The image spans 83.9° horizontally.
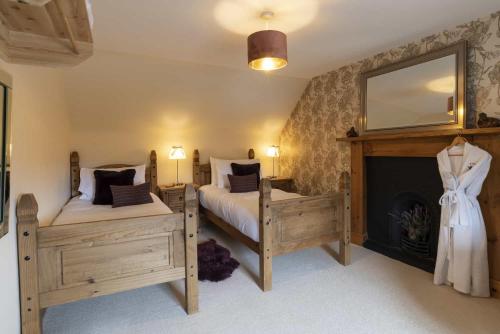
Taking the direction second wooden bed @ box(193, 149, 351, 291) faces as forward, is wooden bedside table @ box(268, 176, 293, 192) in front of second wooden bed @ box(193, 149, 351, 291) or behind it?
behind

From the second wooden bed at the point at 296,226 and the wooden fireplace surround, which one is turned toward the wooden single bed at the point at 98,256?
the wooden fireplace surround

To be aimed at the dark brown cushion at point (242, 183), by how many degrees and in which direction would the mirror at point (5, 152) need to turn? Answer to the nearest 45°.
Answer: approximately 45° to its left

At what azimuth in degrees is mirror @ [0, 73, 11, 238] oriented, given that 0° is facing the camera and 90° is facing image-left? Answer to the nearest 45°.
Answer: approximately 270°

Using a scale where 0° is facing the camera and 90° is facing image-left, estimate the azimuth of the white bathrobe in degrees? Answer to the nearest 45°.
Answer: approximately 45°

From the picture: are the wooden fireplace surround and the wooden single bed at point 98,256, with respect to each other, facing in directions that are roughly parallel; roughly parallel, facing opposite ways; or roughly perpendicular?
roughly perpendicular

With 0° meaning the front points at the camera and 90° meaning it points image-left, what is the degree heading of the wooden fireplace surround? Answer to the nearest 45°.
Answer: approximately 45°

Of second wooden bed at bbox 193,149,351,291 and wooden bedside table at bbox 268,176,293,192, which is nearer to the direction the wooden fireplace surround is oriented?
the second wooden bed

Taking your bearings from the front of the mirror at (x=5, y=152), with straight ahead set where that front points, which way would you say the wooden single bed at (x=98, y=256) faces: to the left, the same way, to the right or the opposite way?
to the right

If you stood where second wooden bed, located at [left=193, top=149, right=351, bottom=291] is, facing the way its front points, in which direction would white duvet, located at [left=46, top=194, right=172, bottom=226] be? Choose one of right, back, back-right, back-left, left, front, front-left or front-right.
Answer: back-right

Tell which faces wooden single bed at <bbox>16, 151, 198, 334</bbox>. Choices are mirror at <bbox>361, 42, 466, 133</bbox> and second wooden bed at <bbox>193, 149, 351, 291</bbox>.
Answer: the mirror

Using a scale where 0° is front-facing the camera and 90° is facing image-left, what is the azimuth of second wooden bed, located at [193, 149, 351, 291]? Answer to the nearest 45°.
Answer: approximately 315°
